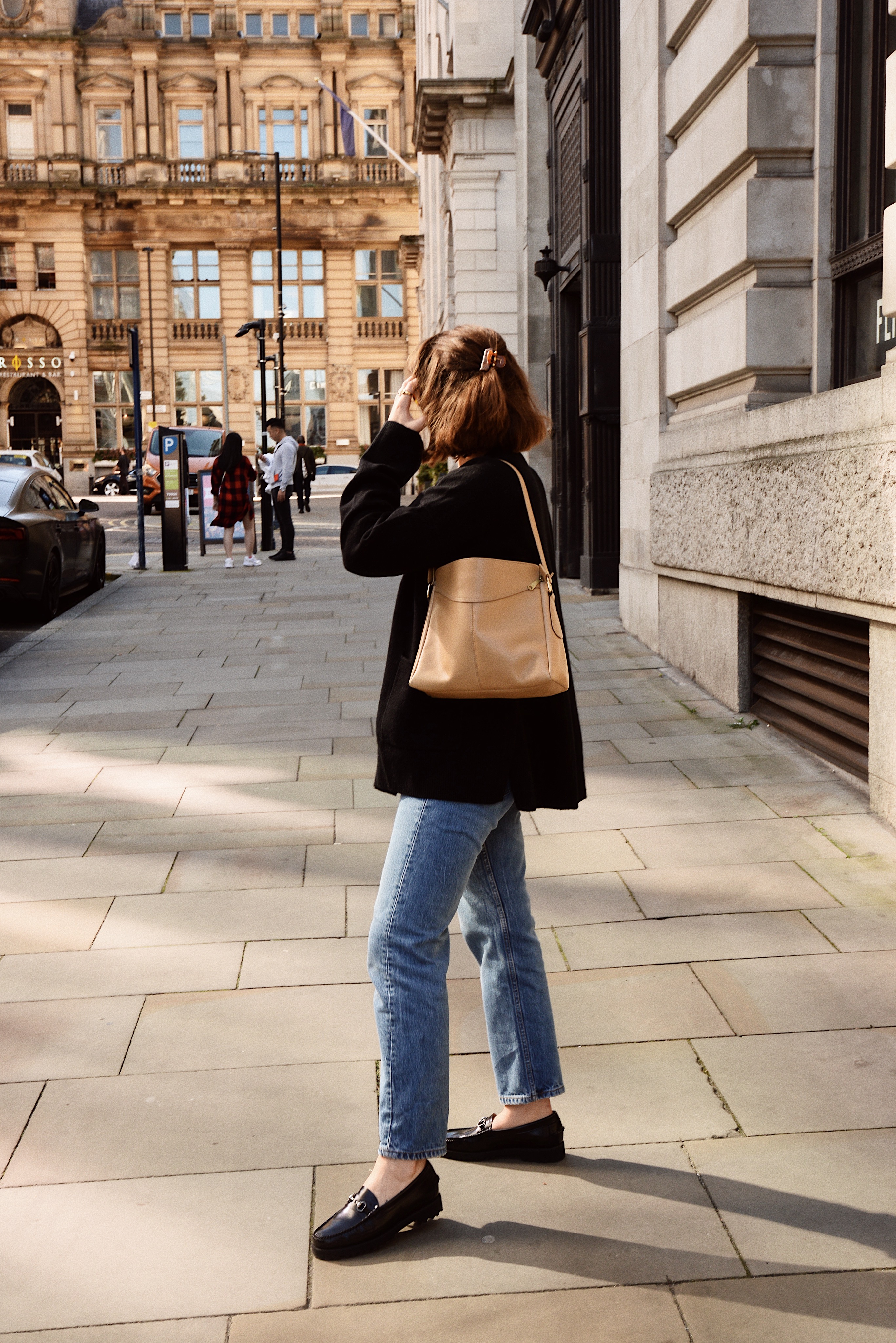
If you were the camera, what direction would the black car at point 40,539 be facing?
facing away from the viewer and to the right of the viewer

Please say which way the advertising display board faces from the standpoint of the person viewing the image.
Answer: facing the viewer

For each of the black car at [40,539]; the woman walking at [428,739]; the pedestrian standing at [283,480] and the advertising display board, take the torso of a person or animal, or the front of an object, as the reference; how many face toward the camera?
1

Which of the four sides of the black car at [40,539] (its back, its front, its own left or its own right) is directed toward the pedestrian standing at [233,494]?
front

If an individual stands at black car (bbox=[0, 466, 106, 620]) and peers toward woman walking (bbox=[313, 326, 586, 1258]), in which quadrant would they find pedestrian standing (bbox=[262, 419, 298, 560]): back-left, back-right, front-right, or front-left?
back-left

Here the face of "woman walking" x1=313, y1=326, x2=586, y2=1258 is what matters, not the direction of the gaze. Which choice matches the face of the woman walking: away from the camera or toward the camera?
away from the camera

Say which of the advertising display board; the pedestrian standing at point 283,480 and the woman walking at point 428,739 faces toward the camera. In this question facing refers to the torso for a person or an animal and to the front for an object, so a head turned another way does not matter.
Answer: the advertising display board

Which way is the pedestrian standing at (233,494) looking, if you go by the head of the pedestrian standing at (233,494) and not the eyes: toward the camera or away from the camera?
away from the camera

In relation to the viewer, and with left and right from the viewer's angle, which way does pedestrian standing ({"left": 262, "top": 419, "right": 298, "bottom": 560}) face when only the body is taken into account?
facing to the left of the viewer

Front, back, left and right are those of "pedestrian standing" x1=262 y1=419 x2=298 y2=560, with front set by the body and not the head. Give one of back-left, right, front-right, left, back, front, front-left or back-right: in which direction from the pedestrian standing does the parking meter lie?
front-left

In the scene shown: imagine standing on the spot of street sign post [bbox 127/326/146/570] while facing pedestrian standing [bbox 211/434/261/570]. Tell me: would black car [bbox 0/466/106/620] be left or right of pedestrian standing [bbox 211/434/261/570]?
right

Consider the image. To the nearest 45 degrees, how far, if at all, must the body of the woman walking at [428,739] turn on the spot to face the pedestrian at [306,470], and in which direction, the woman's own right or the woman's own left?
approximately 90° to the woman's own right

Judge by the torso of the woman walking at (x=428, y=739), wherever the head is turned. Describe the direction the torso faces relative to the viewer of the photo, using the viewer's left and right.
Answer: facing to the left of the viewer

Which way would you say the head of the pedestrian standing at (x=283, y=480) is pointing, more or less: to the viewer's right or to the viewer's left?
to the viewer's left

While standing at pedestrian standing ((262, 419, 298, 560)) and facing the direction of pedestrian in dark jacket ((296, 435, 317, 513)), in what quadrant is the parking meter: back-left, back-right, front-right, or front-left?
back-left
